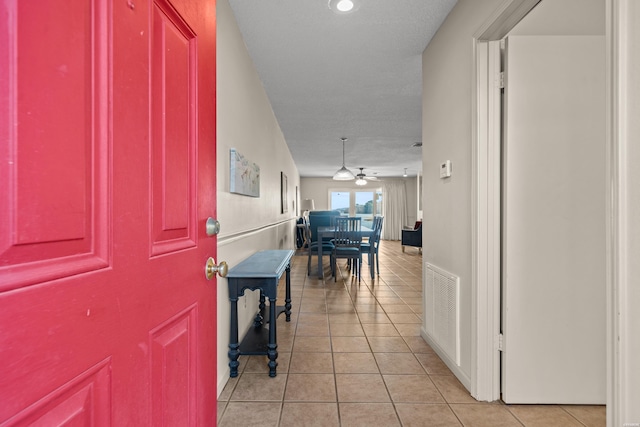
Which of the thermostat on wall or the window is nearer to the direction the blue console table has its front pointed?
the thermostat on wall

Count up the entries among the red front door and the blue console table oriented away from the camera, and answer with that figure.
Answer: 0

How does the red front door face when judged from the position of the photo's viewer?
facing the viewer and to the right of the viewer

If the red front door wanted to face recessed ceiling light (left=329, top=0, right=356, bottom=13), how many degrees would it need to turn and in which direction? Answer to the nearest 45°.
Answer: approximately 90° to its left

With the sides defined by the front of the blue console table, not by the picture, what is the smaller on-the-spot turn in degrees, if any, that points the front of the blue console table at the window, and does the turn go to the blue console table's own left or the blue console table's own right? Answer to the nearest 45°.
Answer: approximately 90° to the blue console table's own left

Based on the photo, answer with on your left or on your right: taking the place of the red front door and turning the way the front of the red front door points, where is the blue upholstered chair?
on your left

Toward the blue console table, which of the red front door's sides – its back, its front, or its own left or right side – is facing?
left

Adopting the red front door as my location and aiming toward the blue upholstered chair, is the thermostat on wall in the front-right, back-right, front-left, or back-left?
front-right

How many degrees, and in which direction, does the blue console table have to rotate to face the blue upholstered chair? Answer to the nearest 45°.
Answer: approximately 90° to its left

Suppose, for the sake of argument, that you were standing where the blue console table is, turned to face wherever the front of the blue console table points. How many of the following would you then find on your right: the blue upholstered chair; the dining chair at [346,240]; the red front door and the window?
1

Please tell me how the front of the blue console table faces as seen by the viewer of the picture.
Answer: facing to the right of the viewer

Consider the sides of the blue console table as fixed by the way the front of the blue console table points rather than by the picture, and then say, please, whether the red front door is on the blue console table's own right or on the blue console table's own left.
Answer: on the blue console table's own right

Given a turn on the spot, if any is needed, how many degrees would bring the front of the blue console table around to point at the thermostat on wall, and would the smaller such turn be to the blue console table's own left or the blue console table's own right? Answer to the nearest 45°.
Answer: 0° — it already faces it
